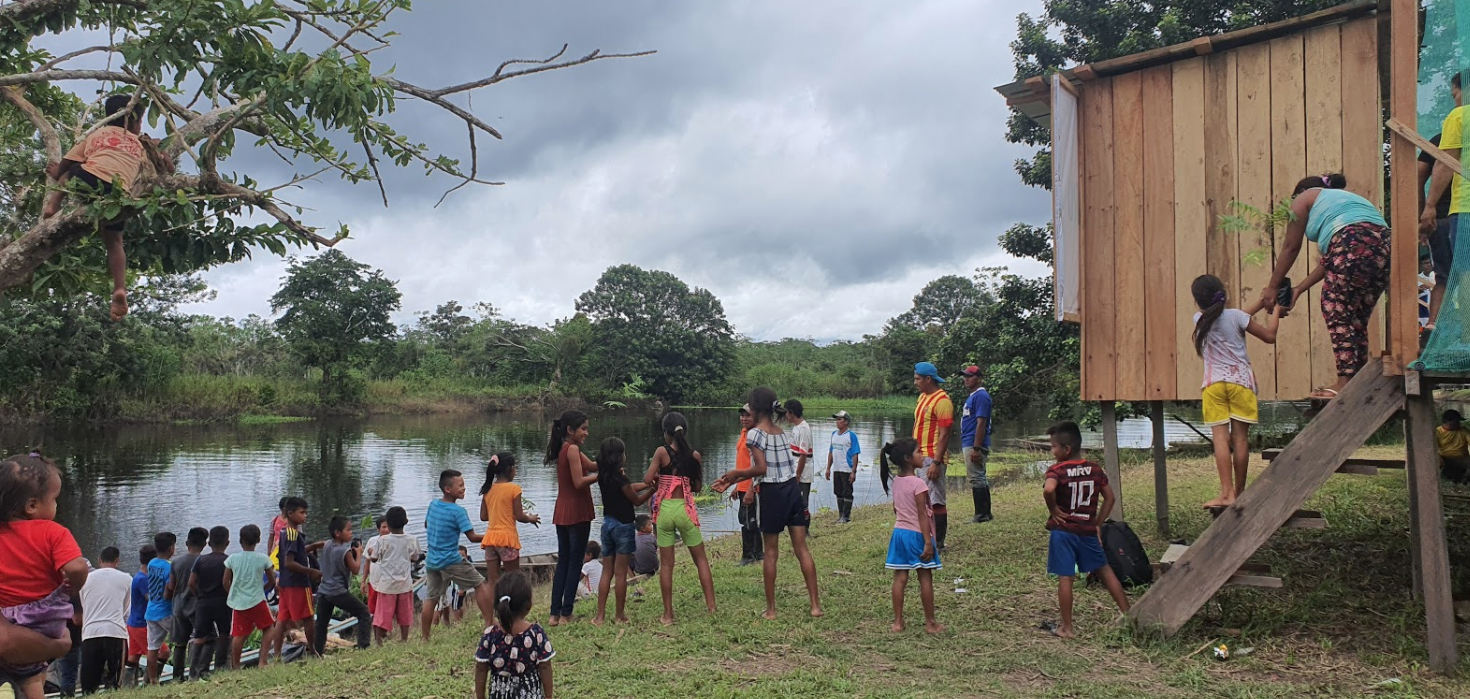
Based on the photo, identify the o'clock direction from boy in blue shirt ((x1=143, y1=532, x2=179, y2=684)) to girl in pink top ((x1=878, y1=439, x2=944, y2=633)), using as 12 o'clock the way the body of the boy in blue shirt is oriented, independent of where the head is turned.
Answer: The girl in pink top is roughly at 3 o'clock from the boy in blue shirt.

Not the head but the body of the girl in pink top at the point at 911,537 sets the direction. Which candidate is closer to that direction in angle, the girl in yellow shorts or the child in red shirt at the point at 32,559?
the girl in yellow shorts

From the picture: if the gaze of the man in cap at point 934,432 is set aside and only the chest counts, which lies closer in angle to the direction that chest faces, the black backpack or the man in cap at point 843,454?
the black backpack

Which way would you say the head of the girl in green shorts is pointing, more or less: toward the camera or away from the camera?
away from the camera

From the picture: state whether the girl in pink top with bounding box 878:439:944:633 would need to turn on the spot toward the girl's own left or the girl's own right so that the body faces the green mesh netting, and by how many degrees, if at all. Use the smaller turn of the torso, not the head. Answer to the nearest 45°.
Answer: approximately 45° to the girl's own right

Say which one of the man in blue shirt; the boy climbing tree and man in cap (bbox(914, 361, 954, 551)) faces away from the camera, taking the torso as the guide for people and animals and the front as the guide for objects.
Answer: the boy climbing tree

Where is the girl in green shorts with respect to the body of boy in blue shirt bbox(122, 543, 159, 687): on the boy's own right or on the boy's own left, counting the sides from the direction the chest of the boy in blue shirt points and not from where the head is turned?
on the boy's own right

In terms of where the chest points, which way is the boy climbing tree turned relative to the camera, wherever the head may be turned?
away from the camera

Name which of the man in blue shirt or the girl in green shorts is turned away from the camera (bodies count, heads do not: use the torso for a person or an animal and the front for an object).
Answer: the girl in green shorts

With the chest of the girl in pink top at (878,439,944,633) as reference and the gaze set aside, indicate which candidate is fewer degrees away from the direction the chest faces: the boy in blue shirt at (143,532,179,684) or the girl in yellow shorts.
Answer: the girl in yellow shorts
